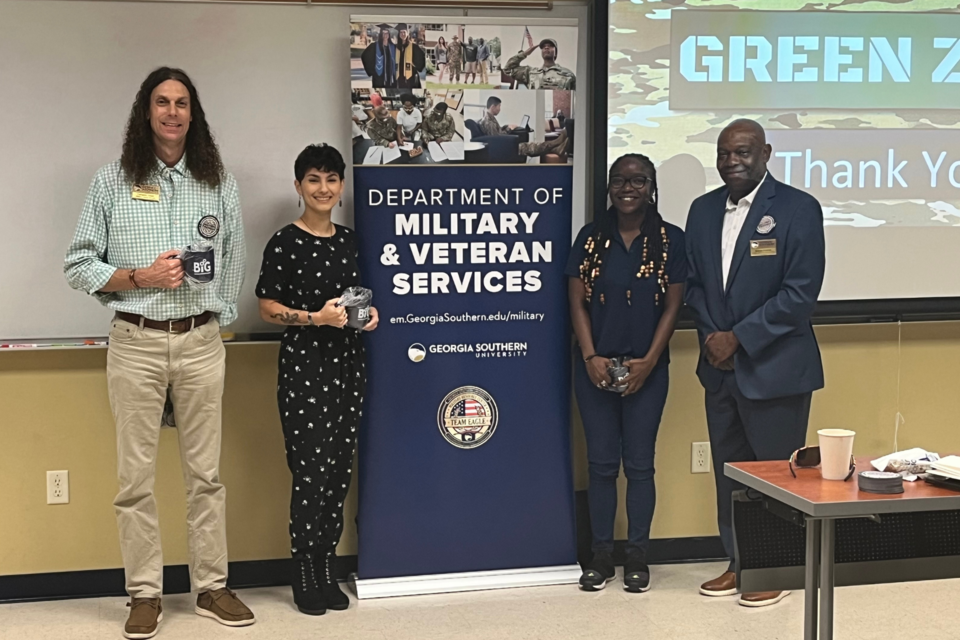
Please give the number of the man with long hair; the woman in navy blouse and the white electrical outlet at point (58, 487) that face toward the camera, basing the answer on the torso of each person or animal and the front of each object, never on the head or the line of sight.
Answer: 3

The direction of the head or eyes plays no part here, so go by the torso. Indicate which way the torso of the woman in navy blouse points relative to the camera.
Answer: toward the camera

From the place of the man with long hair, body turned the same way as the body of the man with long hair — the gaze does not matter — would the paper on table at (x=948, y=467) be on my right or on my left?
on my left

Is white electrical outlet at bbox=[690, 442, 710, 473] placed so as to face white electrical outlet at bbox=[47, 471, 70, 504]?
no

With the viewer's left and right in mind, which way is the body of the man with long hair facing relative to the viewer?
facing the viewer

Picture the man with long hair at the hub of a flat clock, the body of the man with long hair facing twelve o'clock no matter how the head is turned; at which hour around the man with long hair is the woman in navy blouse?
The woman in navy blouse is roughly at 9 o'clock from the man with long hair.

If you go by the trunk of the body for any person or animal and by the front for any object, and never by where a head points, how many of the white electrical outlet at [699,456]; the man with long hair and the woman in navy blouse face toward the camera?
3

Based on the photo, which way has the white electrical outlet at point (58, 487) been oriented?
toward the camera

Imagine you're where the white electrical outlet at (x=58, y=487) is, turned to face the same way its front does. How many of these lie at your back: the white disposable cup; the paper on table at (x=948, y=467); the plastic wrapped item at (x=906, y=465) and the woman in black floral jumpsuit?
0

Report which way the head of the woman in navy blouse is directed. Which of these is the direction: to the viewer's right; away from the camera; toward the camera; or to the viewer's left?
toward the camera

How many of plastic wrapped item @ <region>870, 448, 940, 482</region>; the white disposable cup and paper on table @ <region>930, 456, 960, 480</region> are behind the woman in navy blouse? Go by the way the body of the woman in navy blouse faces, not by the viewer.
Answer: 0

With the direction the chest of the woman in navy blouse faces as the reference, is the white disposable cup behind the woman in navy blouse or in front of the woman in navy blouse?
in front

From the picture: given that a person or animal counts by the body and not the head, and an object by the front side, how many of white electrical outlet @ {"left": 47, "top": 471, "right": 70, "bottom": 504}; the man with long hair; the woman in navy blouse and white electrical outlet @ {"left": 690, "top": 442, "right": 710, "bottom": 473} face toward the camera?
4

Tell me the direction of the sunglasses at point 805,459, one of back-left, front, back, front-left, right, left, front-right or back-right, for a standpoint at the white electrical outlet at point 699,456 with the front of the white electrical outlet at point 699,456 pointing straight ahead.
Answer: front

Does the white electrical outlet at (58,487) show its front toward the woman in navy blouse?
no

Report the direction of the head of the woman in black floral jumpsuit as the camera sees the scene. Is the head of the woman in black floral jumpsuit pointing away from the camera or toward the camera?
toward the camera
